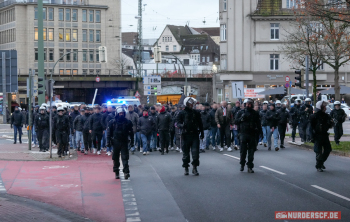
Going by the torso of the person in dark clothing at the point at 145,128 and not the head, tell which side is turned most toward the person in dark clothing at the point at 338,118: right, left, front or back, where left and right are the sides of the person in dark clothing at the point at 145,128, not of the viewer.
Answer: left

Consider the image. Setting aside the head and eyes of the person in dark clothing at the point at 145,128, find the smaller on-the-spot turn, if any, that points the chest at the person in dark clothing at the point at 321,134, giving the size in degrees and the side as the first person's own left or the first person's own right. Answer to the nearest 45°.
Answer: approximately 45° to the first person's own left

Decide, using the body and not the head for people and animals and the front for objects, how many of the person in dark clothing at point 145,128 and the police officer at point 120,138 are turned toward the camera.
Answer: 2

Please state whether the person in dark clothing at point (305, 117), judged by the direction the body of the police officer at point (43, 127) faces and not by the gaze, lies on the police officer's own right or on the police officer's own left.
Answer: on the police officer's own left

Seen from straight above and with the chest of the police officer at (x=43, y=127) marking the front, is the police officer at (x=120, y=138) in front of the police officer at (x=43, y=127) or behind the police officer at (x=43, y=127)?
in front

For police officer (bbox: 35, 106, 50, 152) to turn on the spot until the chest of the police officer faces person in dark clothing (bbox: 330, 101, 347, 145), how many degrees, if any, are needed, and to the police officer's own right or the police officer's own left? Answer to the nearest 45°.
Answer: approximately 90° to the police officer's own left

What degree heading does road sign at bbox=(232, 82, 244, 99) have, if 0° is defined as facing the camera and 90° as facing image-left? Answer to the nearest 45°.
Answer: approximately 0°

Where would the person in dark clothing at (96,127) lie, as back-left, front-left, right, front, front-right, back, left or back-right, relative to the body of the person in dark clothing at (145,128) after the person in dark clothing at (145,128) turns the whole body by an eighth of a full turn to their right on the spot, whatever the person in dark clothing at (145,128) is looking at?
front-right

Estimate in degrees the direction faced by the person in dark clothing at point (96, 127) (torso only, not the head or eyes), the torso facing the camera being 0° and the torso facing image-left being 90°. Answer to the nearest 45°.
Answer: approximately 0°

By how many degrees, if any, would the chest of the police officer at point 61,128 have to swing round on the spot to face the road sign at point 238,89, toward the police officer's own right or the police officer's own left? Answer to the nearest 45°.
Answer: approximately 135° to the police officer's own left

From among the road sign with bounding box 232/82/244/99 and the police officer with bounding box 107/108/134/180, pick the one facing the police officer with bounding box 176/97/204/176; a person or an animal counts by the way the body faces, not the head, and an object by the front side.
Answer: the road sign
